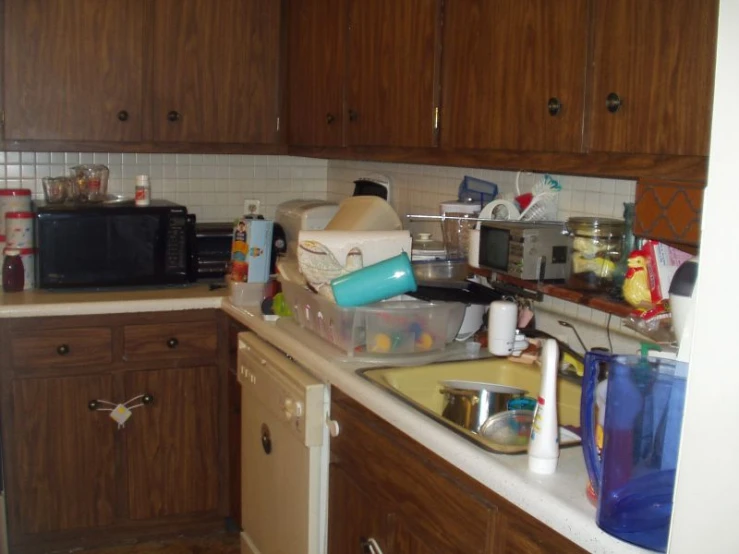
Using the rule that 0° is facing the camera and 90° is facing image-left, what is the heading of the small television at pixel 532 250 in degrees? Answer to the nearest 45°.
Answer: approximately 45°

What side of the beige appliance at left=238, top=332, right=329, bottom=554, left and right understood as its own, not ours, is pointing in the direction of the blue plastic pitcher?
left

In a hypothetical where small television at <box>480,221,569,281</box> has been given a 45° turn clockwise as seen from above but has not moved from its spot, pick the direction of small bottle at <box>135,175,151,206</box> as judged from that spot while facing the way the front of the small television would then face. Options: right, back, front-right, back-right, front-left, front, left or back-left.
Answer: front-right

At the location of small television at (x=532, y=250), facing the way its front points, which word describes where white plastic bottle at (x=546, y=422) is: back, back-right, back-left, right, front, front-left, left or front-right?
front-left

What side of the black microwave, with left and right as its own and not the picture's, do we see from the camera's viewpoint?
front

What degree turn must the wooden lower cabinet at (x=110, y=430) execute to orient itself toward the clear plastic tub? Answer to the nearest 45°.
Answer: approximately 45° to its left

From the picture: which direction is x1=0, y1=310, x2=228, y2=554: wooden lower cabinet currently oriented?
toward the camera

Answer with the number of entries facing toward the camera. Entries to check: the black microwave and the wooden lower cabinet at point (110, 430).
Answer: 2

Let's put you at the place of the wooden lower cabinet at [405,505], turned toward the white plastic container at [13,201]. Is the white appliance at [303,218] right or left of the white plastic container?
right

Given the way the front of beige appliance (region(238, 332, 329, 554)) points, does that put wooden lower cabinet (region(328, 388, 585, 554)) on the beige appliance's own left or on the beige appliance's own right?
on the beige appliance's own left
